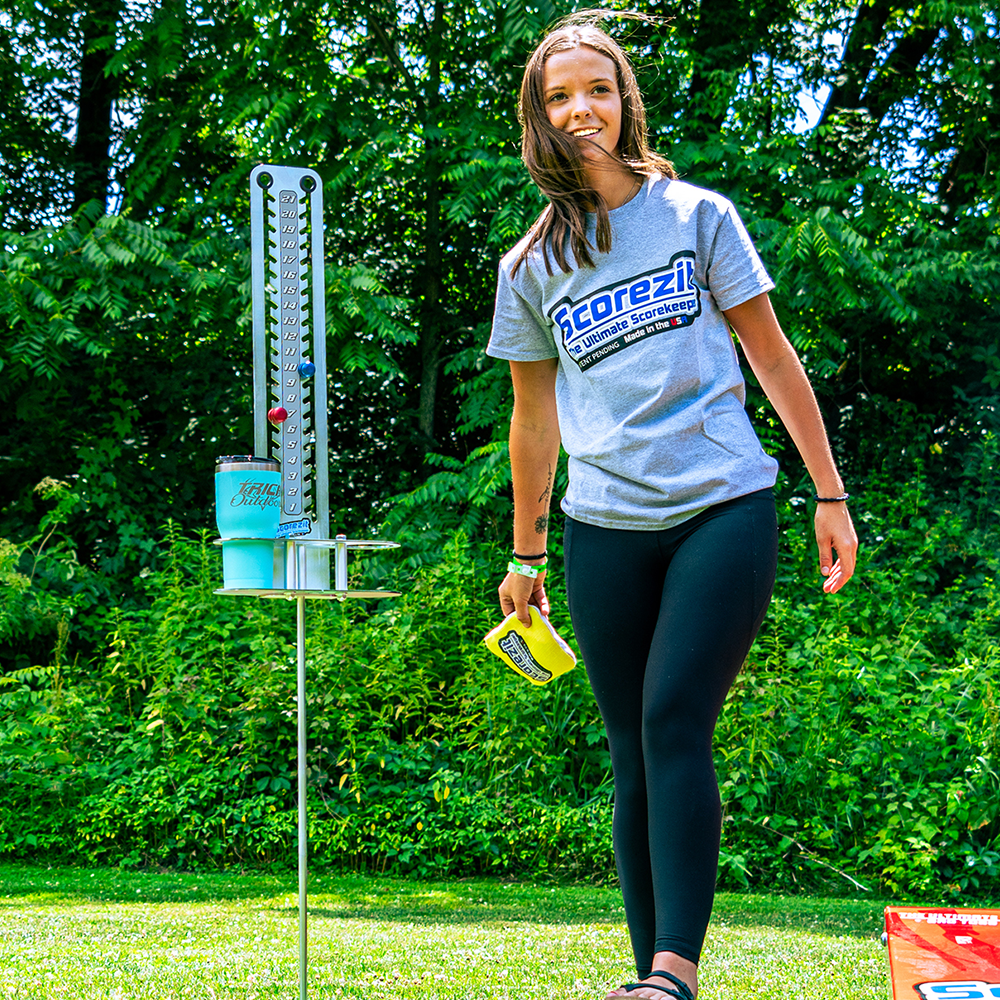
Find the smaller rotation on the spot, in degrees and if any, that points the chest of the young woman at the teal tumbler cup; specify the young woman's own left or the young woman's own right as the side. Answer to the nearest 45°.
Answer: approximately 90° to the young woman's own right

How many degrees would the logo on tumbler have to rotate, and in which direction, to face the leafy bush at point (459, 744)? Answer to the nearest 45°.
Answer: approximately 135° to its left

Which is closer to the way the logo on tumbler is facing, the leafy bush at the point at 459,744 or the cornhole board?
the cornhole board

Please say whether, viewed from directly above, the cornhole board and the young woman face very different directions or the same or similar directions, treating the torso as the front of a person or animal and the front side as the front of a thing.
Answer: same or similar directions

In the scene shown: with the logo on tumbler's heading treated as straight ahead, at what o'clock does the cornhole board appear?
The cornhole board is roughly at 11 o'clock from the logo on tumbler.

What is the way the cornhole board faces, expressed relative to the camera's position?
facing the viewer

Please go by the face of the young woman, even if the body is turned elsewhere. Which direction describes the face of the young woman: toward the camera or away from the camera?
toward the camera

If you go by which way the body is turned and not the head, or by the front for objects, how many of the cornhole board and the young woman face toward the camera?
2

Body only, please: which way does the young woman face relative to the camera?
toward the camera

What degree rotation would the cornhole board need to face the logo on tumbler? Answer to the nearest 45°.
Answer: approximately 90° to its right

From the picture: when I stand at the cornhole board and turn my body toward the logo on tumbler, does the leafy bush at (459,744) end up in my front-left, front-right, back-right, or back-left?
front-right
